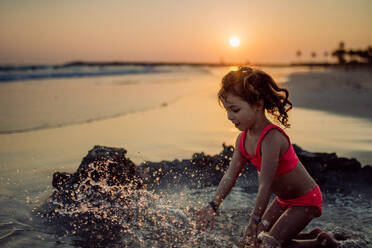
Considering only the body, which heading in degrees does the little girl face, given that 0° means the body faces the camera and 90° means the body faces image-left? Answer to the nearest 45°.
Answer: approximately 45°
